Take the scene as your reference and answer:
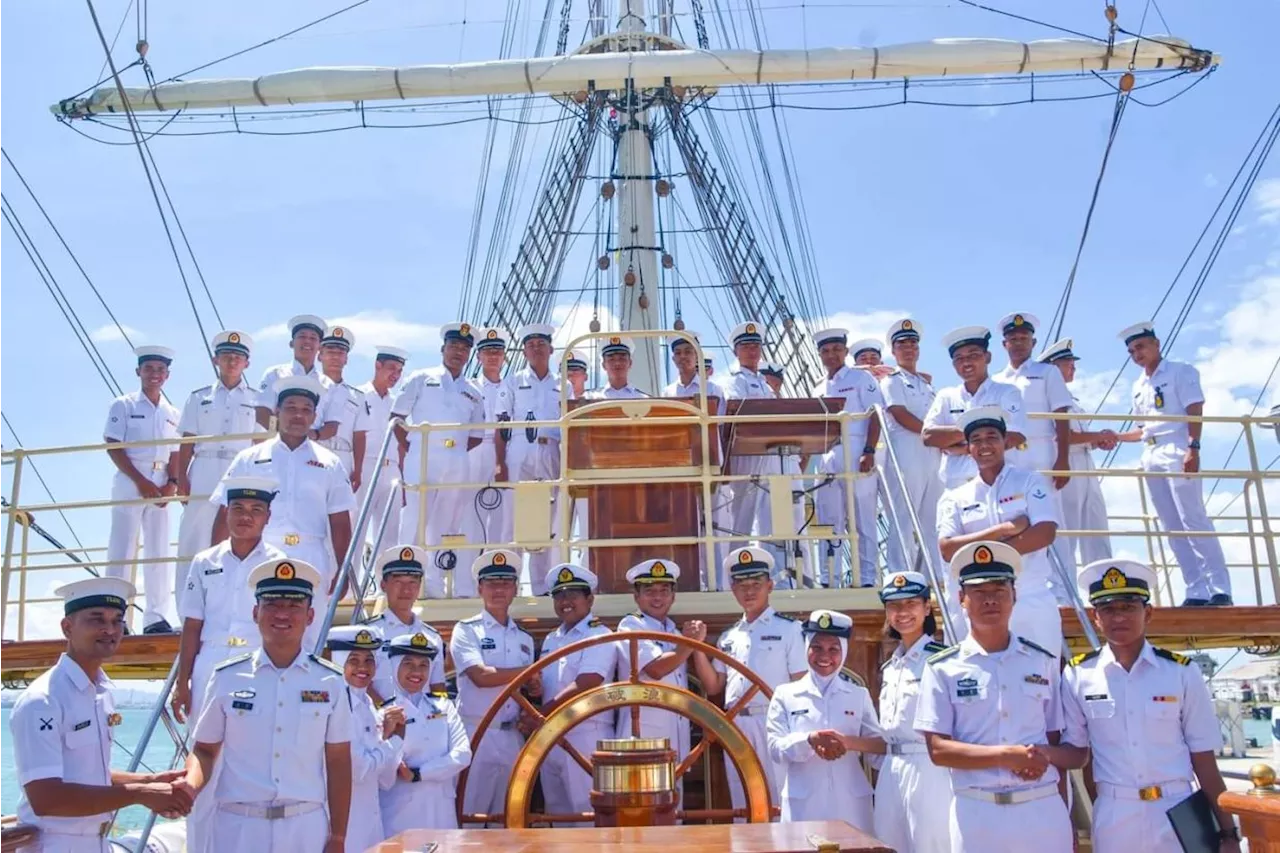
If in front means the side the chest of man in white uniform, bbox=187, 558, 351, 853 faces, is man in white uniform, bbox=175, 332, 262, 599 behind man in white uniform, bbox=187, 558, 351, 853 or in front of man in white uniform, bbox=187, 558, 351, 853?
behind

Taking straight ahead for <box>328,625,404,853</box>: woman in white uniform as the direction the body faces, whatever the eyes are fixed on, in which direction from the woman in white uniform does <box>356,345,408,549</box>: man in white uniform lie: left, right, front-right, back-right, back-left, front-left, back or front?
back-left

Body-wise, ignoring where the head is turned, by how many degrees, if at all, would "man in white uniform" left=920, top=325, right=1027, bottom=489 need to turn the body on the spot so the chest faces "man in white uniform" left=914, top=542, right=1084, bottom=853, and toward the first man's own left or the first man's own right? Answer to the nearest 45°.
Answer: approximately 45° to the first man's own left

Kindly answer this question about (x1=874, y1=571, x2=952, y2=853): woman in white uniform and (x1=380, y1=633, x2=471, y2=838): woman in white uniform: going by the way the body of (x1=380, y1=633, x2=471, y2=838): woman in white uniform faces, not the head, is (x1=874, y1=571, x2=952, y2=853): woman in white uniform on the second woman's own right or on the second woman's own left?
on the second woman's own left

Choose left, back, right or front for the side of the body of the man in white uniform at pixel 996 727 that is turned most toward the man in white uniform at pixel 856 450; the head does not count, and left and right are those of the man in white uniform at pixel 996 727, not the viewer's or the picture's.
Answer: back

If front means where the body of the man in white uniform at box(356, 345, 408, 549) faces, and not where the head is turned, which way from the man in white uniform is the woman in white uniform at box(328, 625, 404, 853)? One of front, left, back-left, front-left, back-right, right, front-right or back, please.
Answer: front-right

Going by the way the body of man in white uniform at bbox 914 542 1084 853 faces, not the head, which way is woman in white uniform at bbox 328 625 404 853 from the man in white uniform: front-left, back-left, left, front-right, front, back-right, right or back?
right

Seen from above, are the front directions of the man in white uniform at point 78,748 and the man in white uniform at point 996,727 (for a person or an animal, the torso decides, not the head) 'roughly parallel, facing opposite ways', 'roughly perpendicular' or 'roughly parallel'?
roughly perpendicular

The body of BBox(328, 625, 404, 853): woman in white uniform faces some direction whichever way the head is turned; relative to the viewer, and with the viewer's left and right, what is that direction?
facing the viewer and to the right of the viewer

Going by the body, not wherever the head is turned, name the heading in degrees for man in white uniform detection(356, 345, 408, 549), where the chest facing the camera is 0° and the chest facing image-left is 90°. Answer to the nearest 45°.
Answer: approximately 315°

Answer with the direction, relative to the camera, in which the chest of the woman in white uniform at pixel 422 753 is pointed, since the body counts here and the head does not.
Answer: toward the camera

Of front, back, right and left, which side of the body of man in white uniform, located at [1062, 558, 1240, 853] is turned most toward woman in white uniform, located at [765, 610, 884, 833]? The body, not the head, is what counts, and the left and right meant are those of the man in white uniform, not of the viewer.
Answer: right

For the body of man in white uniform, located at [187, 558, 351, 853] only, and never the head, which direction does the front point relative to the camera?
toward the camera

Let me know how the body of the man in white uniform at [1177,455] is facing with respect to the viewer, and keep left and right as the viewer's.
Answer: facing the viewer and to the left of the viewer
